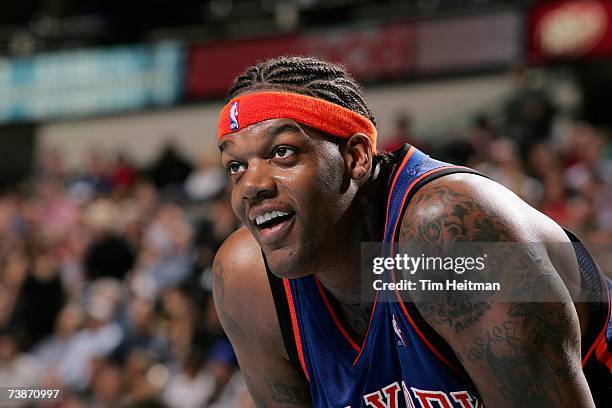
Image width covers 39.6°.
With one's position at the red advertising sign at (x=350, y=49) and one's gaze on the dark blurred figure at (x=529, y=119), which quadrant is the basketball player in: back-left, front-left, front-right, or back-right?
front-right

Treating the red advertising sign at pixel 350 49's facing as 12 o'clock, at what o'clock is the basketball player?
The basketball player is roughly at 12 o'clock from the red advertising sign.

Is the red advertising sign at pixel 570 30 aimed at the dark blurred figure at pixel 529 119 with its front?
yes

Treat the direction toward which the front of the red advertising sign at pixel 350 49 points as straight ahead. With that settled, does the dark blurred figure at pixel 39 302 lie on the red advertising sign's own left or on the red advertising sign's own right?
on the red advertising sign's own right

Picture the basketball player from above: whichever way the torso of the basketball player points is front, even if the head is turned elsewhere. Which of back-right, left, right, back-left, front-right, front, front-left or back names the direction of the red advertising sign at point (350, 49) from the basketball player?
back-right

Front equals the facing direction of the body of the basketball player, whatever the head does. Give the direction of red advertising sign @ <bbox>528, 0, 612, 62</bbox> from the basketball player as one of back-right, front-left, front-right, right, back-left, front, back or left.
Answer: back-right

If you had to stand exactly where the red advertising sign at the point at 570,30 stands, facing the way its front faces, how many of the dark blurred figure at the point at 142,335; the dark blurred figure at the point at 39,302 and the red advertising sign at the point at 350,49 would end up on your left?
0

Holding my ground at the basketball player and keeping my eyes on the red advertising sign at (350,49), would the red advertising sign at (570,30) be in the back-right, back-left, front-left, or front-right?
front-right

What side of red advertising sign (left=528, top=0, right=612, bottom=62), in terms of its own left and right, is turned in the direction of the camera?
front

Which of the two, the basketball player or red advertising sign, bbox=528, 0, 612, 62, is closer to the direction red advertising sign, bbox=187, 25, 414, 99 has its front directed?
the basketball player

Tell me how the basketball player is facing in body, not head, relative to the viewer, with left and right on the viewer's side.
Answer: facing the viewer and to the left of the viewer

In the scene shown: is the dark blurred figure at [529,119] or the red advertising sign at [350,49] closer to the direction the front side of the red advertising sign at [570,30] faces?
the dark blurred figure

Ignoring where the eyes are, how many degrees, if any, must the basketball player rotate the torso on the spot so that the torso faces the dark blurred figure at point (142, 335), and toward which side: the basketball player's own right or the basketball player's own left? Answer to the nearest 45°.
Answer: approximately 90° to the basketball player's own right

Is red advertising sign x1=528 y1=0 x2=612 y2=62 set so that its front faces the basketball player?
yes

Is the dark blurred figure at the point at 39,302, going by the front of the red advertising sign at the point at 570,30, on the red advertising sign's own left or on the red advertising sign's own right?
on the red advertising sign's own right

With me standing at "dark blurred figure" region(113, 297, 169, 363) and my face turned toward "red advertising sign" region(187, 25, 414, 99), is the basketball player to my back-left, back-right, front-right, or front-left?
back-right

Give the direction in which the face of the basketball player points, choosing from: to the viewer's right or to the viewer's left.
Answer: to the viewer's left

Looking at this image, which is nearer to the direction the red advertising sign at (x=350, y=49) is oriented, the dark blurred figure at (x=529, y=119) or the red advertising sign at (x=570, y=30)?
the dark blurred figure

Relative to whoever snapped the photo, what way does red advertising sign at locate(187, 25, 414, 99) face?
facing the viewer
